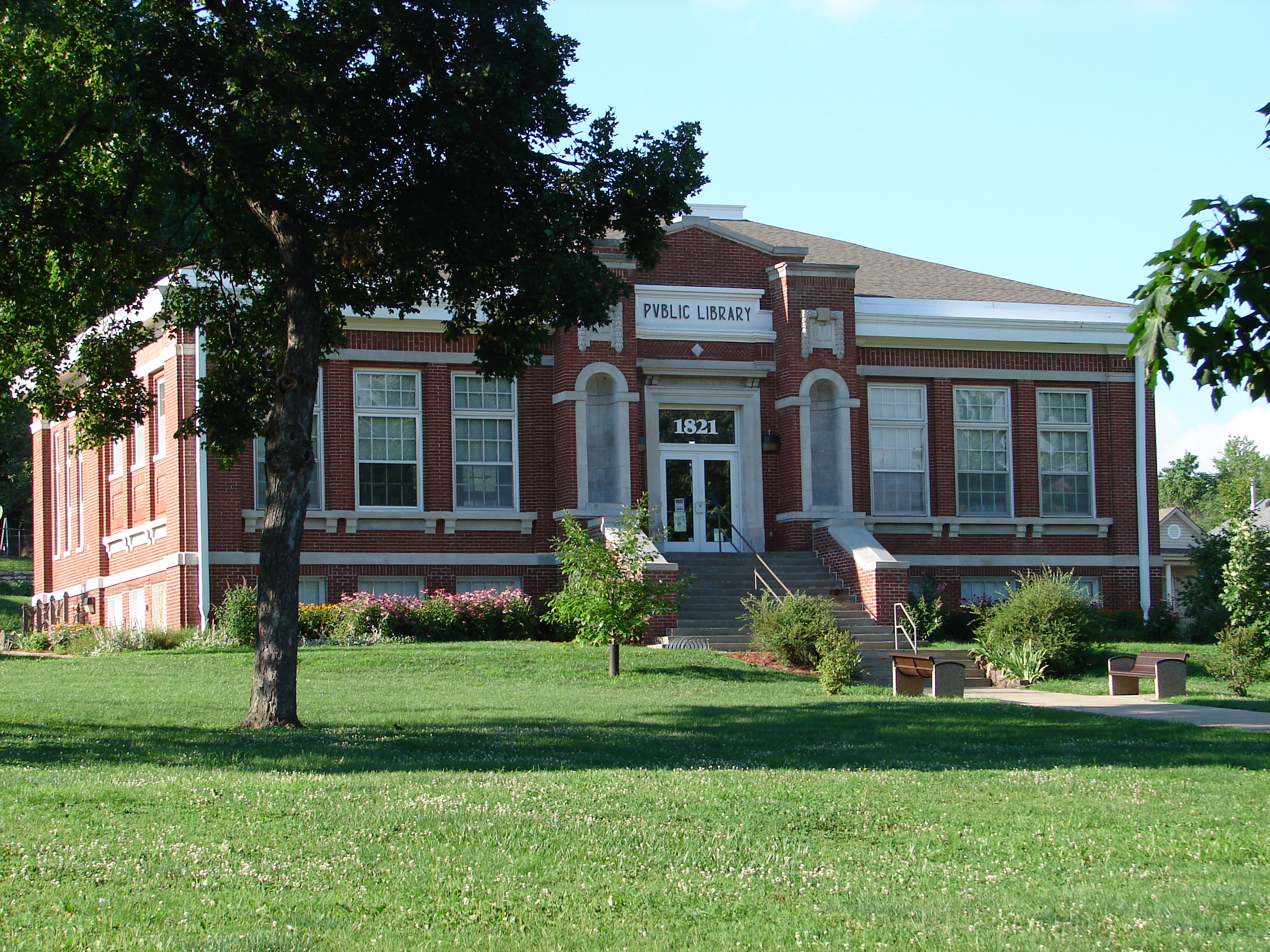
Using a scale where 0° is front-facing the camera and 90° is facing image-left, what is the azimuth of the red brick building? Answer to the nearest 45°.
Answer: approximately 0°

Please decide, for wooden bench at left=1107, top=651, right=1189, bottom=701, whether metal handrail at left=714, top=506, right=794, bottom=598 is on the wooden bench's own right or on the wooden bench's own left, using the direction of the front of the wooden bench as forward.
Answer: on the wooden bench's own right

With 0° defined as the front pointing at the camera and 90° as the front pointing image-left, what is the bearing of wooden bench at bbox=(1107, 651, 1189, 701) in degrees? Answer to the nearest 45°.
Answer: approximately 45°

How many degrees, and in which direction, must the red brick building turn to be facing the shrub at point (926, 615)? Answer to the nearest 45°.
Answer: approximately 45° to its left

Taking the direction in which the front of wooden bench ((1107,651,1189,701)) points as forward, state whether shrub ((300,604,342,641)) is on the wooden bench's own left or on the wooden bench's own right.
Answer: on the wooden bench's own right

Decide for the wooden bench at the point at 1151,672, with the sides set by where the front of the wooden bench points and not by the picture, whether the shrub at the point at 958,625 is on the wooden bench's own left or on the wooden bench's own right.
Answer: on the wooden bench's own right
